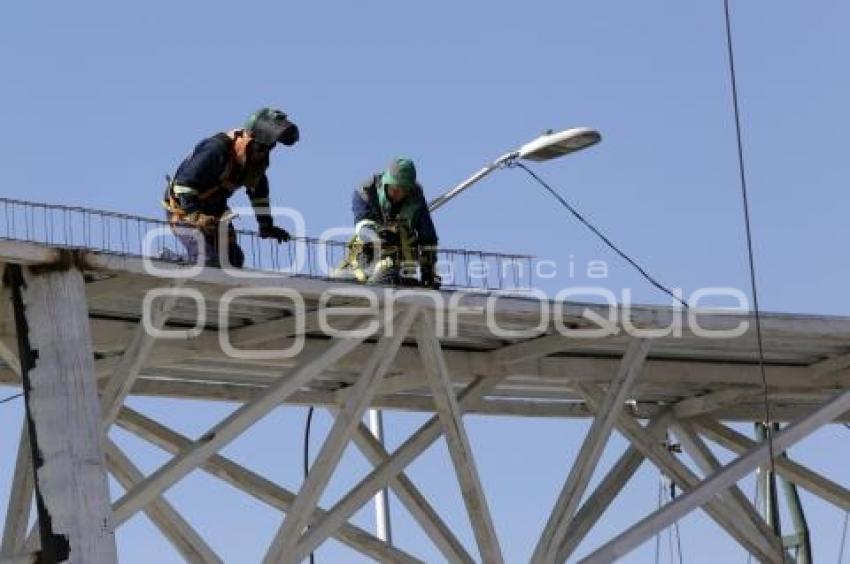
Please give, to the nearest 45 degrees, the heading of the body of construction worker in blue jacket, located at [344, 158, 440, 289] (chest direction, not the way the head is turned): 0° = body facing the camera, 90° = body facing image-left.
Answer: approximately 0°

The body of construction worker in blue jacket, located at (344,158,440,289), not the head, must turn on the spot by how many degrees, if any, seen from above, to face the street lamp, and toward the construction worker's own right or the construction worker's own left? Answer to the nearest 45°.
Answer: approximately 135° to the construction worker's own left

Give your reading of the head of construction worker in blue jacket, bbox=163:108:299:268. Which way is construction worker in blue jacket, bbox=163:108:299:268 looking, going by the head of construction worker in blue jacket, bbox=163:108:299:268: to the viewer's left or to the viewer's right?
to the viewer's right

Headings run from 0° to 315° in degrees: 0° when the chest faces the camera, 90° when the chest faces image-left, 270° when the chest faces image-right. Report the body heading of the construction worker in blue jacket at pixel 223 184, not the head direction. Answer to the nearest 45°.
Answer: approximately 315°

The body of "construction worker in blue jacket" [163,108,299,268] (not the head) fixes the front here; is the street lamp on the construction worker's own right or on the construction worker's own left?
on the construction worker's own left

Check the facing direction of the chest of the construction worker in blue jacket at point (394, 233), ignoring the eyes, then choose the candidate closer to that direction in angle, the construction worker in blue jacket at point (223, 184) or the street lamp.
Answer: the construction worker in blue jacket
